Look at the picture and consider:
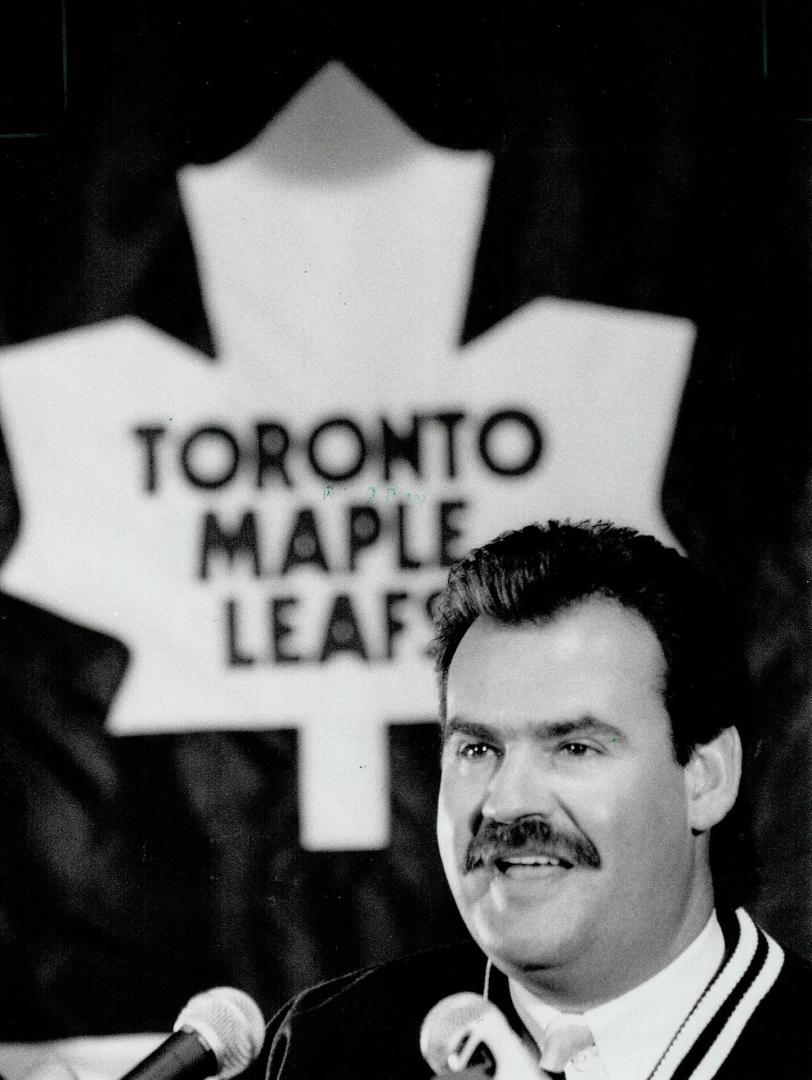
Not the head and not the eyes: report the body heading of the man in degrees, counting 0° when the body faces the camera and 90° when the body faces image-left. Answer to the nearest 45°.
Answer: approximately 45°

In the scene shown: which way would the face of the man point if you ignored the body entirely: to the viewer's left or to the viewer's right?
to the viewer's left
